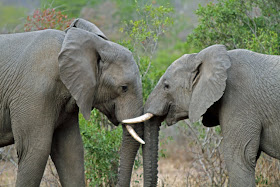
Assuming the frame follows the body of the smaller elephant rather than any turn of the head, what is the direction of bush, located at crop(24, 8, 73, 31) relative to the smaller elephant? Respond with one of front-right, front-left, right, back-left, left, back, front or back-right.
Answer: front-right

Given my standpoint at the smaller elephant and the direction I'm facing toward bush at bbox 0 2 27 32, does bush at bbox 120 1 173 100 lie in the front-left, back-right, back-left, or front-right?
front-right

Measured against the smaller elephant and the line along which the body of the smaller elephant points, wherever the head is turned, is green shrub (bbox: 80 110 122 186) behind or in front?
in front

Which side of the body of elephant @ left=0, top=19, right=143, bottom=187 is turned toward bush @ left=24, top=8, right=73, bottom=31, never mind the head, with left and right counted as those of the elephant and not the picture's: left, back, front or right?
left

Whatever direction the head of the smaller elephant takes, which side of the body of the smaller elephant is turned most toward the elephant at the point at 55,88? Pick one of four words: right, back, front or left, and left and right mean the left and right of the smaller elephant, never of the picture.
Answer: front

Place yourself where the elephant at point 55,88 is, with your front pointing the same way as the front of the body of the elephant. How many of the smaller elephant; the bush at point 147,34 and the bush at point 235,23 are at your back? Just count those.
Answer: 0

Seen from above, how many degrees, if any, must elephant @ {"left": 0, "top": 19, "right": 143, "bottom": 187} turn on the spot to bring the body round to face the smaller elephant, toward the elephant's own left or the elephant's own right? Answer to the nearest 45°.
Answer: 0° — it already faces it

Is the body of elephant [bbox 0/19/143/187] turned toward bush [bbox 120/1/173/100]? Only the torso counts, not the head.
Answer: no

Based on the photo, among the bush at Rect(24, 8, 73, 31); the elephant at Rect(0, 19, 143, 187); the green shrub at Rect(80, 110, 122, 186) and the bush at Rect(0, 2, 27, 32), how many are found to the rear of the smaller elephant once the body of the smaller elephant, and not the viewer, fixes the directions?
0

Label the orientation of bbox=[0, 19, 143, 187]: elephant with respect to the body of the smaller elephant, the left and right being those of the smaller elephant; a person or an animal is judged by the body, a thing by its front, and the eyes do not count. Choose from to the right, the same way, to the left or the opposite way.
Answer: the opposite way

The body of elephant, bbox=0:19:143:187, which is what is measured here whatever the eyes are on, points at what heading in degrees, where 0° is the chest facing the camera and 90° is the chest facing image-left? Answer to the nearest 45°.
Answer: approximately 270°

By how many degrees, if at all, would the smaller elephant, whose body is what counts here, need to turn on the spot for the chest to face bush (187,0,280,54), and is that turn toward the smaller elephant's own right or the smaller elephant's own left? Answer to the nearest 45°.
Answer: approximately 90° to the smaller elephant's own right

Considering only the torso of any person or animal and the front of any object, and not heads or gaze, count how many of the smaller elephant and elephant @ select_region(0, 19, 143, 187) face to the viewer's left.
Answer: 1

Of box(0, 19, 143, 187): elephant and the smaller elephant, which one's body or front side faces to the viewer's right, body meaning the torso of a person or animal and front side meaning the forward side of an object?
the elephant

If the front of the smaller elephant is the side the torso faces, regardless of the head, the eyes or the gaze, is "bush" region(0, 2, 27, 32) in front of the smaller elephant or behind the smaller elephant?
in front

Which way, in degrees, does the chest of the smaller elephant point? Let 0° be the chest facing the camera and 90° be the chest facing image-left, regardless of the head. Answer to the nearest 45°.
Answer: approximately 90°
